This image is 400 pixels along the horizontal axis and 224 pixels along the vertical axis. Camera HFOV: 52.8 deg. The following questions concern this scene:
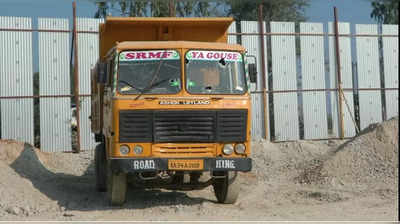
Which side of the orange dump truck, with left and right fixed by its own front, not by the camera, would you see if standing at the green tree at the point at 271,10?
back

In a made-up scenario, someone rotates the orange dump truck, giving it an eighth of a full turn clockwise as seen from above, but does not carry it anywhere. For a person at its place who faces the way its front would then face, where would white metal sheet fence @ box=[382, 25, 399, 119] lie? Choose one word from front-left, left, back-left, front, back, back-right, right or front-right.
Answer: back

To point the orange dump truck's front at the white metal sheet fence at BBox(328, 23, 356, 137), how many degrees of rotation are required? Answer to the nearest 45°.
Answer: approximately 135° to its left

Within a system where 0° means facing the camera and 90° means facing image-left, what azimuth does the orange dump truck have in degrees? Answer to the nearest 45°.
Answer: approximately 0°

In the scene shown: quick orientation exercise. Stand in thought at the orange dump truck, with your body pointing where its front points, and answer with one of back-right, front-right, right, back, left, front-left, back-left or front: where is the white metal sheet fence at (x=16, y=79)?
back-right
